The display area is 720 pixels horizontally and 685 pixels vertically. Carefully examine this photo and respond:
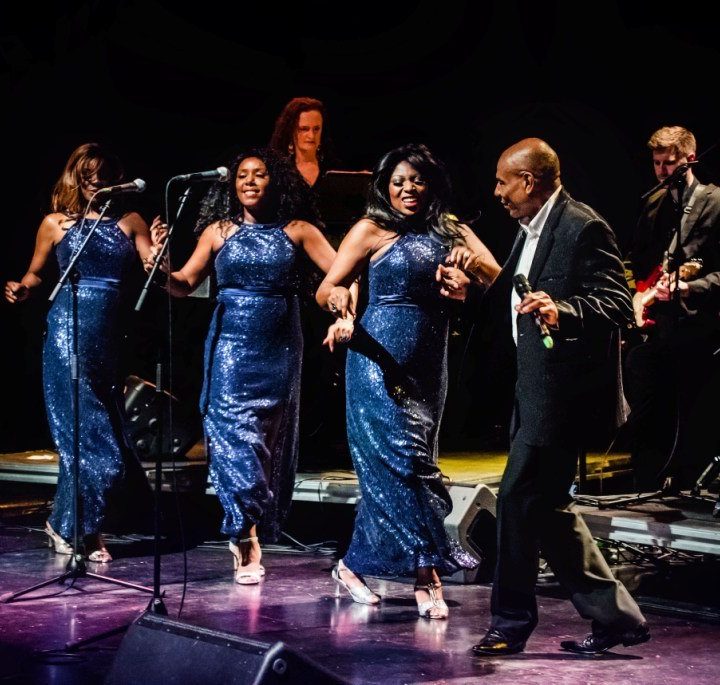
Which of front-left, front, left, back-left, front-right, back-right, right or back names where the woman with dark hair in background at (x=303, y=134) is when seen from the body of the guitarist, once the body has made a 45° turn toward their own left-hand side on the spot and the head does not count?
right

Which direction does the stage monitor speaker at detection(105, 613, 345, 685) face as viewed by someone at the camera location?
facing away from the viewer and to the right of the viewer

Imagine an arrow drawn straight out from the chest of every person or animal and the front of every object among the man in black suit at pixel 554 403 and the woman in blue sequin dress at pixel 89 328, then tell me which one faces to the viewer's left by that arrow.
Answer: the man in black suit

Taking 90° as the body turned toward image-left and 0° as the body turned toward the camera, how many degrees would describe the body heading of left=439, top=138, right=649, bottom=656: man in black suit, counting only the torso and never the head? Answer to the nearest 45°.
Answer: approximately 90°

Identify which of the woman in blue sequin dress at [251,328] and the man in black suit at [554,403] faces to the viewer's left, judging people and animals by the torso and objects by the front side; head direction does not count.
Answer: the man in black suit

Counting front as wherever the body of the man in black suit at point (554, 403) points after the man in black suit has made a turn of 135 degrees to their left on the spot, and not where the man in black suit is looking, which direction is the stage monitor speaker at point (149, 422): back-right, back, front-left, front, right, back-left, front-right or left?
back

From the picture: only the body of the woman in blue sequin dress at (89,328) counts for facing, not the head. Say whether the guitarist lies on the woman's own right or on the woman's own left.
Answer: on the woman's own left

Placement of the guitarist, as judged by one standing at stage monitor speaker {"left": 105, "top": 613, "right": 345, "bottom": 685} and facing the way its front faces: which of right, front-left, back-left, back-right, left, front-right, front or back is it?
front

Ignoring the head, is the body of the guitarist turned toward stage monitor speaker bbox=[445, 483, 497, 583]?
yes

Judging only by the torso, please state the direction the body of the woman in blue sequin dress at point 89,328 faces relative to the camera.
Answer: toward the camera

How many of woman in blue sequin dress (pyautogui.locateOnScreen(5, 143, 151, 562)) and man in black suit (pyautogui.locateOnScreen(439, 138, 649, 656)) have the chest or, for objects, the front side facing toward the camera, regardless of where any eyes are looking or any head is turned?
1

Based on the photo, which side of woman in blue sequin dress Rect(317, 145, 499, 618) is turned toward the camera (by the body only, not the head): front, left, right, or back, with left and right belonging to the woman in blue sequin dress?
front

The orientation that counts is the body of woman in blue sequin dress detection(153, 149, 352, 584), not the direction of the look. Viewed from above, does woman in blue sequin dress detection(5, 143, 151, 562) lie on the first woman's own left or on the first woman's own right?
on the first woman's own right

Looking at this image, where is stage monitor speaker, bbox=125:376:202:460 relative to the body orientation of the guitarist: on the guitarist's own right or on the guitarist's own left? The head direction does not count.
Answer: on the guitarist's own right

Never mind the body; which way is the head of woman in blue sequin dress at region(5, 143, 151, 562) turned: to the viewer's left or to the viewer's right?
to the viewer's right
